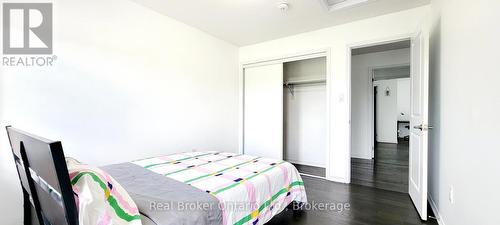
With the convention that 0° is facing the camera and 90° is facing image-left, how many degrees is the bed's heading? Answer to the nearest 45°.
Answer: approximately 225°
